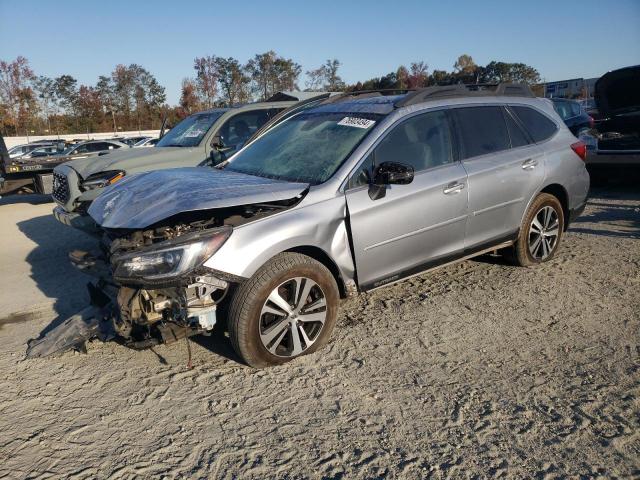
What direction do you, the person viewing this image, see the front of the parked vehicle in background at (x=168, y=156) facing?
facing the viewer and to the left of the viewer

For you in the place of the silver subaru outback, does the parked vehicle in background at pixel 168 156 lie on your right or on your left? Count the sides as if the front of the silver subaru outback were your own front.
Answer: on your right

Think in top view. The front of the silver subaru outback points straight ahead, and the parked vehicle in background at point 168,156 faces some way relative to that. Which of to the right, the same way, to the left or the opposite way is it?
the same way

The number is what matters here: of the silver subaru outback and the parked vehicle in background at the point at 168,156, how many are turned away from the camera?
0

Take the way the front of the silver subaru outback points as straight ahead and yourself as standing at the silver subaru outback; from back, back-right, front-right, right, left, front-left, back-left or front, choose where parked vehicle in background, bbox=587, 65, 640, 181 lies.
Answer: back

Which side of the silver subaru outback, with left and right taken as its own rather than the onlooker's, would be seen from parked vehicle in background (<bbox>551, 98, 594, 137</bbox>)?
back

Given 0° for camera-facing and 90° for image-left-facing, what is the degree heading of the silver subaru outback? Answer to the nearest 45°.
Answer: approximately 45°

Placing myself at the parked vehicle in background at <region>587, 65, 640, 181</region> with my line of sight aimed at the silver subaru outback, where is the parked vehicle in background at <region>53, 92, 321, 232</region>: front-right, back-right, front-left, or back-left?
front-right
